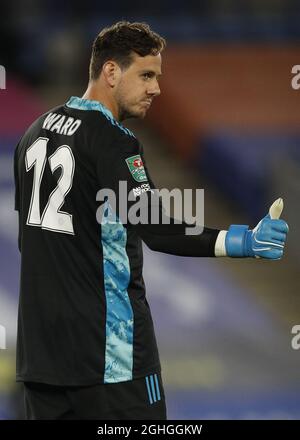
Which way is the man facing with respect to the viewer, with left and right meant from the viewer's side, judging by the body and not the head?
facing away from the viewer and to the right of the viewer
